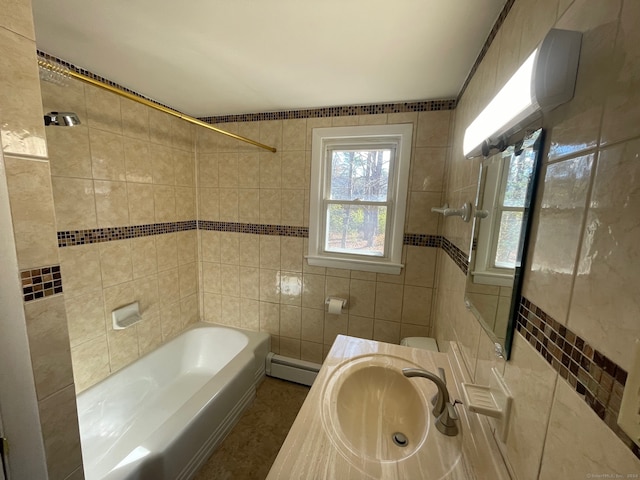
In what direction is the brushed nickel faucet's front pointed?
to the viewer's left

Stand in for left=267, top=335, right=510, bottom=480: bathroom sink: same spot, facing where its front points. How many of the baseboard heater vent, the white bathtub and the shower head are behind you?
0

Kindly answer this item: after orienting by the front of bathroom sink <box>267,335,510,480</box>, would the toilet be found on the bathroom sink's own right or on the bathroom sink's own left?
on the bathroom sink's own right

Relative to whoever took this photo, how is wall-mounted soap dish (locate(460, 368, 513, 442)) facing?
facing to the left of the viewer

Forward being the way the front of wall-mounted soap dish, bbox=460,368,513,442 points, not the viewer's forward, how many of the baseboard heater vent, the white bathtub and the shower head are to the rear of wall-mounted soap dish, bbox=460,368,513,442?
0

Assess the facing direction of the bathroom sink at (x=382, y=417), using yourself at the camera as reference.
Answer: facing to the left of the viewer

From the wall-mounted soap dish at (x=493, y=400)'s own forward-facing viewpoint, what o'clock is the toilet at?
The toilet is roughly at 2 o'clock from the wall-mounted soap dish.

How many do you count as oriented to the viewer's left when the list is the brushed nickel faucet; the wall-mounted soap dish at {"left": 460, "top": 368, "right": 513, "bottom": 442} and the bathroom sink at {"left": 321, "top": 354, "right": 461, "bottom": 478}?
3

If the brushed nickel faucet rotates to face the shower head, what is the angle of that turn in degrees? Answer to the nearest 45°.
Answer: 0° — it already faces it

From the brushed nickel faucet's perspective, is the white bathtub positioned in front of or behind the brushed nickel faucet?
in front

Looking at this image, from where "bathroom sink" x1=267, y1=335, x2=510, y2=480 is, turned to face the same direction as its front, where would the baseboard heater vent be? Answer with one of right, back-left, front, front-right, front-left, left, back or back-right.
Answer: front-right

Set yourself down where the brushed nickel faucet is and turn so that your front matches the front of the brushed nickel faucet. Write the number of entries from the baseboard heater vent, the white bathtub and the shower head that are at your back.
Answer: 0

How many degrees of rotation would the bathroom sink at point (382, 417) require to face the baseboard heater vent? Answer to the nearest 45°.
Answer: approximately 45° to its right
